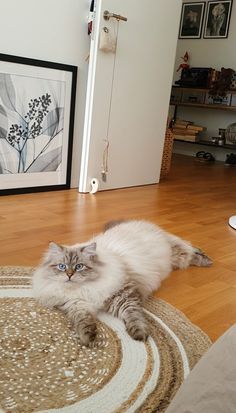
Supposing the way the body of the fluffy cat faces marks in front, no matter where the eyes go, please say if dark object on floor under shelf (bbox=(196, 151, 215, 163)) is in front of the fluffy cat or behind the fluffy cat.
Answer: behind

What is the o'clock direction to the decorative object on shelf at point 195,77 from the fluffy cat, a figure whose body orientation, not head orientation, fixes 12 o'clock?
The decorative object on shelf is roughly at 5 o'clock from the fluffy cat.

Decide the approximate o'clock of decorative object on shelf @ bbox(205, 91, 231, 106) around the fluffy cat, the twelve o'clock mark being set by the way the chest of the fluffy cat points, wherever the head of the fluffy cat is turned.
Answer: The decorative object on shelf is roughly at 5 o'clock from the fluffy cat.

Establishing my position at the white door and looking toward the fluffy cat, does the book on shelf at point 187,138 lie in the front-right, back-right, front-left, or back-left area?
back-left

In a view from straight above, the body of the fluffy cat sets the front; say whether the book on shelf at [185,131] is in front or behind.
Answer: behind

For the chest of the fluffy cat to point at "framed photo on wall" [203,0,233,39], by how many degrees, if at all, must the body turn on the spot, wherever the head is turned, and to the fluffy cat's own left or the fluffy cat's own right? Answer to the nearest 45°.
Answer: approximately 135° to the fluffy cat's own right

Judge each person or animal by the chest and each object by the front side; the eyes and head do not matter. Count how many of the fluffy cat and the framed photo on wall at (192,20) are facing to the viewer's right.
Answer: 0

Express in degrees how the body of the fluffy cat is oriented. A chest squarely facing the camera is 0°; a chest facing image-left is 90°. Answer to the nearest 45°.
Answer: approximately 45°

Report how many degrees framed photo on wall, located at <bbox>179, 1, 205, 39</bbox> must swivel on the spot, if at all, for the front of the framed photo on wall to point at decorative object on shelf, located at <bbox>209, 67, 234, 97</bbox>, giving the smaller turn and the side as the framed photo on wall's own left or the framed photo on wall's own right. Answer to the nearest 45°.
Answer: approximately 45° to the framed photo on wall's own left

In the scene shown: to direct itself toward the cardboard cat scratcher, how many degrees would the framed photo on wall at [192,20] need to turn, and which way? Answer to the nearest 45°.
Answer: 0° — it already faces it

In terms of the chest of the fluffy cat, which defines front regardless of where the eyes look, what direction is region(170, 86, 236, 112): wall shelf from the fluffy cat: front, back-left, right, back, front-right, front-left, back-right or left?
back-right

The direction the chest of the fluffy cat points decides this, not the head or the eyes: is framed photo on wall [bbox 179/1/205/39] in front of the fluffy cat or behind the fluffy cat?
behind

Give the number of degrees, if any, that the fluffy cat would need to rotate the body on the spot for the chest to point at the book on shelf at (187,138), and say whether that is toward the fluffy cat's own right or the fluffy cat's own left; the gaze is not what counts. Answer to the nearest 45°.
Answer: approximately 135° to the fluffy cat's own right
